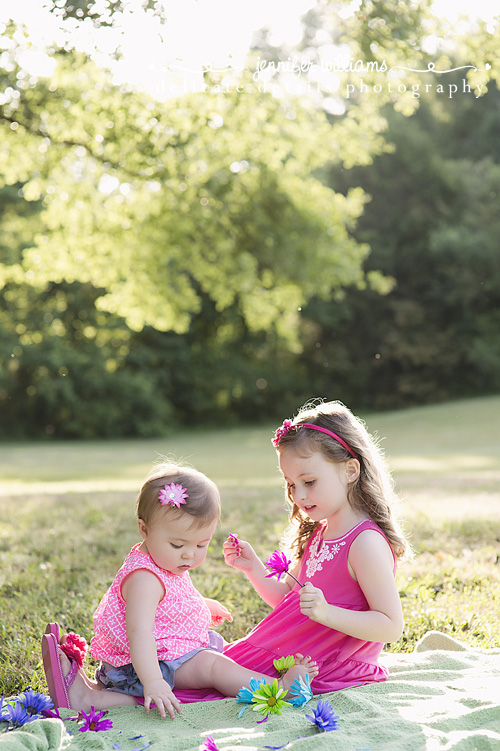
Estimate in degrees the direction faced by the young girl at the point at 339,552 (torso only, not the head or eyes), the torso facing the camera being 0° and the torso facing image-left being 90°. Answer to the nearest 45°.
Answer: approximately 45°

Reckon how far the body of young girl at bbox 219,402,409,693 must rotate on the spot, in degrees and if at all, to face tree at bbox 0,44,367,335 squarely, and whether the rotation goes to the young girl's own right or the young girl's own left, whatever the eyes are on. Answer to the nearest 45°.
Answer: approximately 135° to the young girl's own right

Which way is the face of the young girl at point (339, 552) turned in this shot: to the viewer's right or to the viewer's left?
to the viewer's left

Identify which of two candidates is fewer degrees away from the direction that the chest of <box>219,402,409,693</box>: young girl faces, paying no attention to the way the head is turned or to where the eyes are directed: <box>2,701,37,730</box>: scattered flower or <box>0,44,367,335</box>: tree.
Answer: the scattered flower
